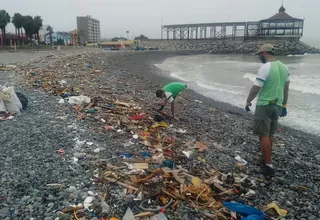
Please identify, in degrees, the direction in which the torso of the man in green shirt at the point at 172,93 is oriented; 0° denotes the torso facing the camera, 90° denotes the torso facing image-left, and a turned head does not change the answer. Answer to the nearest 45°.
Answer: approximately 90°

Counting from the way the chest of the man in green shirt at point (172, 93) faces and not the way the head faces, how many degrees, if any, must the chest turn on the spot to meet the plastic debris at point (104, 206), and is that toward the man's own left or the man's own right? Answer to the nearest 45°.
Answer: approximately 90° to the man's own left

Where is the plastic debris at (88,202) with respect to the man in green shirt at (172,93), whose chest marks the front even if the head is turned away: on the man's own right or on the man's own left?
on the man's own left

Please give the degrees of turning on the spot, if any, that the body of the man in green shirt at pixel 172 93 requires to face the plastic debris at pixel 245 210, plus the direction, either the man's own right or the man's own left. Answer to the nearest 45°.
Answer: approximately 90° to the man's own left

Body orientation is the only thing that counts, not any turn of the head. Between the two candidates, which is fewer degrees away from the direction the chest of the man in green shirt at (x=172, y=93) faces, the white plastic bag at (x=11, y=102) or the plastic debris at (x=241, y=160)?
the white plastic bag

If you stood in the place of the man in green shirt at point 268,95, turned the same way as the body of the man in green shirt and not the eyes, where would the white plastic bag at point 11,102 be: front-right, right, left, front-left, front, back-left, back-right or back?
front-left

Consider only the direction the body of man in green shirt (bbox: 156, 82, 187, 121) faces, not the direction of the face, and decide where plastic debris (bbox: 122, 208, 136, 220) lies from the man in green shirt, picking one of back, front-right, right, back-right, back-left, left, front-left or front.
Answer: left

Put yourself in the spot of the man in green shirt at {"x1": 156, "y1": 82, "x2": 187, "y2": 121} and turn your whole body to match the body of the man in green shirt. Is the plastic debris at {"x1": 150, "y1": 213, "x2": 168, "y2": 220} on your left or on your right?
on your left
